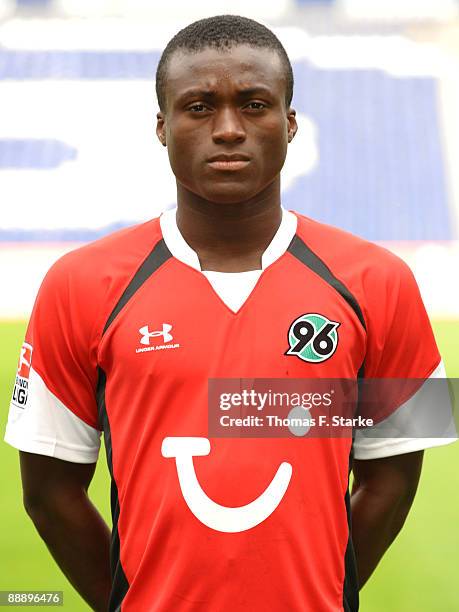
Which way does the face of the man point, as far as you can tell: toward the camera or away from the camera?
toward the camera

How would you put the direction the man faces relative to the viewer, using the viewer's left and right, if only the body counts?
facing the viewer
